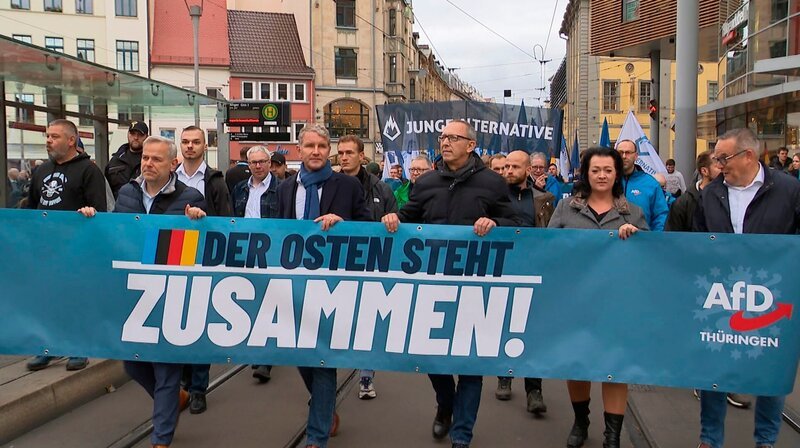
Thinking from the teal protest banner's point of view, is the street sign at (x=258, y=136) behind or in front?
behind

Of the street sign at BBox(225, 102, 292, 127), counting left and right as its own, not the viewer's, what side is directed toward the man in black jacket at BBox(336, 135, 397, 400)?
front

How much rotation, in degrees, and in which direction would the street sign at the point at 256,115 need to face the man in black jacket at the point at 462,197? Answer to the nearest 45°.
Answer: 0° — it already faces them

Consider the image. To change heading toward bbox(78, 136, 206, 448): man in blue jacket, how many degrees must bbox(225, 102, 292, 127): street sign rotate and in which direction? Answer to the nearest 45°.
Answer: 0° — it already faces them

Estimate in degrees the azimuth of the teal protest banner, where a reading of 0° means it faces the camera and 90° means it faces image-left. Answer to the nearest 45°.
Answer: approximately 0°

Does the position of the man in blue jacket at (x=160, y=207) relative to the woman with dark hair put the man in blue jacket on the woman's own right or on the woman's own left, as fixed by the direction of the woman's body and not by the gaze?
on the woman's own right

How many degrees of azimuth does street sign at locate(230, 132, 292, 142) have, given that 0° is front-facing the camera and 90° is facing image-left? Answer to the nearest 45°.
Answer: approximately 0°

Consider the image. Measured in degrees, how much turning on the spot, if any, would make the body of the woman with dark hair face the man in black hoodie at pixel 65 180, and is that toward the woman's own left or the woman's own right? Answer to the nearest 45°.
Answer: approximately 90° to the woman's own right

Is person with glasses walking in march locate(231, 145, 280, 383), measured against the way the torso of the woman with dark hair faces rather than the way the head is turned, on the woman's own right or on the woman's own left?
on the woman's own right

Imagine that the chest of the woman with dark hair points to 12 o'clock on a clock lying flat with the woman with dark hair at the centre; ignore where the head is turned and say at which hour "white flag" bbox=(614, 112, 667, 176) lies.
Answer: The white flag is roughly at 6 o'clock from the woman with dark hair.
